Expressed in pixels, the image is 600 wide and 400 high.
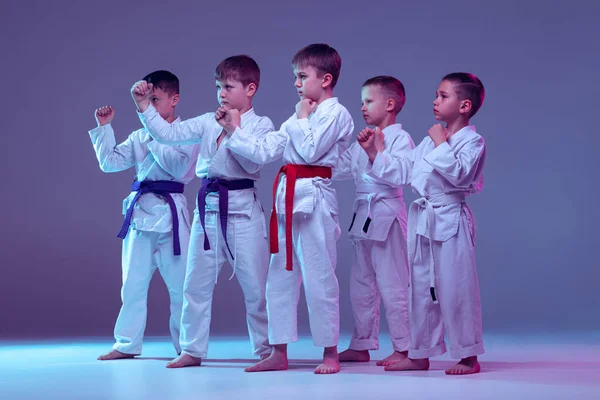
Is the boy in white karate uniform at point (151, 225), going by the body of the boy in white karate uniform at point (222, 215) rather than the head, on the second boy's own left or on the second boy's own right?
on the second boy's own right

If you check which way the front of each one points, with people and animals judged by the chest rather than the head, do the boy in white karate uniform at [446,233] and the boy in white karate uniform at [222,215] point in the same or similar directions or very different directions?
same or similar directions

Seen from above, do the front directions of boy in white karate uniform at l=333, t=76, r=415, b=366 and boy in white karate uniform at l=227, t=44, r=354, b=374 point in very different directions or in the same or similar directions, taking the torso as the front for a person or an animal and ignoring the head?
same or similar directions

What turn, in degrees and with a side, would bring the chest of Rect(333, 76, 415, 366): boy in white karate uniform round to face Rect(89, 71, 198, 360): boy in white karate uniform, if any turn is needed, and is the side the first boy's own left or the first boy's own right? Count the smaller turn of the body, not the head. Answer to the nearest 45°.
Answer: approximately 45° to the first boy's own right

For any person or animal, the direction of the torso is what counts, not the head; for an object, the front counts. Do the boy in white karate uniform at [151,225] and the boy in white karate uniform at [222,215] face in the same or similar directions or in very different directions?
same or similar directions

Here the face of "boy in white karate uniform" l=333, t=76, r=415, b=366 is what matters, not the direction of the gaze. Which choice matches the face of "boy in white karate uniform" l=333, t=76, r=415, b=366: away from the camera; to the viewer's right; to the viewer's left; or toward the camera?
to the viewer's left

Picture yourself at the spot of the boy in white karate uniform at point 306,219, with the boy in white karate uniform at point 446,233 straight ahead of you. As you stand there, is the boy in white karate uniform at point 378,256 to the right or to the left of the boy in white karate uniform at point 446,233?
left

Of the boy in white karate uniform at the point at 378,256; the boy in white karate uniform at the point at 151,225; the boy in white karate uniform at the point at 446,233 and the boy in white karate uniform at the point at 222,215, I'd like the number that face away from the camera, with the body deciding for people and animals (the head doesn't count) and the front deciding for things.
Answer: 0

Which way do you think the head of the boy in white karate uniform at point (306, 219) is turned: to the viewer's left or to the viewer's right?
to the viewer's left

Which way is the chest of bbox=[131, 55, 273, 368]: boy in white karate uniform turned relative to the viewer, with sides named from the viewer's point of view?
facing the viewer and to the left of the viewer

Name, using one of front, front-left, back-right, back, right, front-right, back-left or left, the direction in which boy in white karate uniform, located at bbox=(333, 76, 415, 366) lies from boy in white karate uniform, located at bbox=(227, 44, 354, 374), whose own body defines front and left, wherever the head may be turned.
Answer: back
